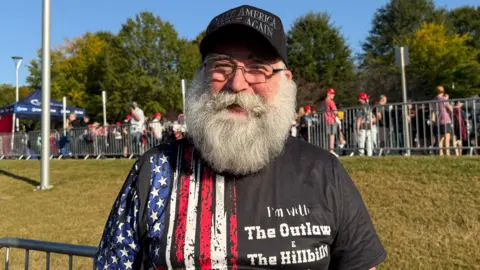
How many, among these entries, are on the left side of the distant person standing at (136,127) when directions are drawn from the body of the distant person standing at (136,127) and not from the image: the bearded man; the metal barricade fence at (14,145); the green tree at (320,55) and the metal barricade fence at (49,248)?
2

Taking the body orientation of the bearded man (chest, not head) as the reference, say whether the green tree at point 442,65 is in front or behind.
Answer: behind

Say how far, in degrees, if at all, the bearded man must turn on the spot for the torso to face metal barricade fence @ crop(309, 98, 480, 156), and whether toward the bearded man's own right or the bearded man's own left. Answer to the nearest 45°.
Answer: approximately 135° to the bearded man's own left

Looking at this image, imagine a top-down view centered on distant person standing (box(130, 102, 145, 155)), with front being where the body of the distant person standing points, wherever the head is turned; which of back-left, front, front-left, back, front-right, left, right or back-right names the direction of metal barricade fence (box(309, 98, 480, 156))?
back-left

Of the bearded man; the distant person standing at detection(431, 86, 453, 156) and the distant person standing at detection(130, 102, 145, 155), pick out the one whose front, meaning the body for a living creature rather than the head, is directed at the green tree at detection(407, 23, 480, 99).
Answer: the distant person standing at detection(431, 86, 453, 156)

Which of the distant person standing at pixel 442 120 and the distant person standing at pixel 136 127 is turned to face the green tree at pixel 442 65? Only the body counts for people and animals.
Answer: the distant person standing at pixel 442 120

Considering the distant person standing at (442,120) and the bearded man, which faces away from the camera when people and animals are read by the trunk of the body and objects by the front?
the distant person standing

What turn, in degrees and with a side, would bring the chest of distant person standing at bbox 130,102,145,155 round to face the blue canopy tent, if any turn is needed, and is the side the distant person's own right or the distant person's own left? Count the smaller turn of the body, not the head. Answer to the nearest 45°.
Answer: approximately 45° to the distant person's own right

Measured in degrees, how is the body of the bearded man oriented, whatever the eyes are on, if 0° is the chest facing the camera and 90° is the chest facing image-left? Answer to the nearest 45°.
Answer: approximately 0°

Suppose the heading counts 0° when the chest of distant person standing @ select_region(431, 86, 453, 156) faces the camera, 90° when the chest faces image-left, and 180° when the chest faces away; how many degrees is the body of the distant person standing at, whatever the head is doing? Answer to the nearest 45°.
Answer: approximately 180°

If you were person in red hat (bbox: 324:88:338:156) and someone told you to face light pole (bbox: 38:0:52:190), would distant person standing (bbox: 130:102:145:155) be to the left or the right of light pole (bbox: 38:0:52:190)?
right
